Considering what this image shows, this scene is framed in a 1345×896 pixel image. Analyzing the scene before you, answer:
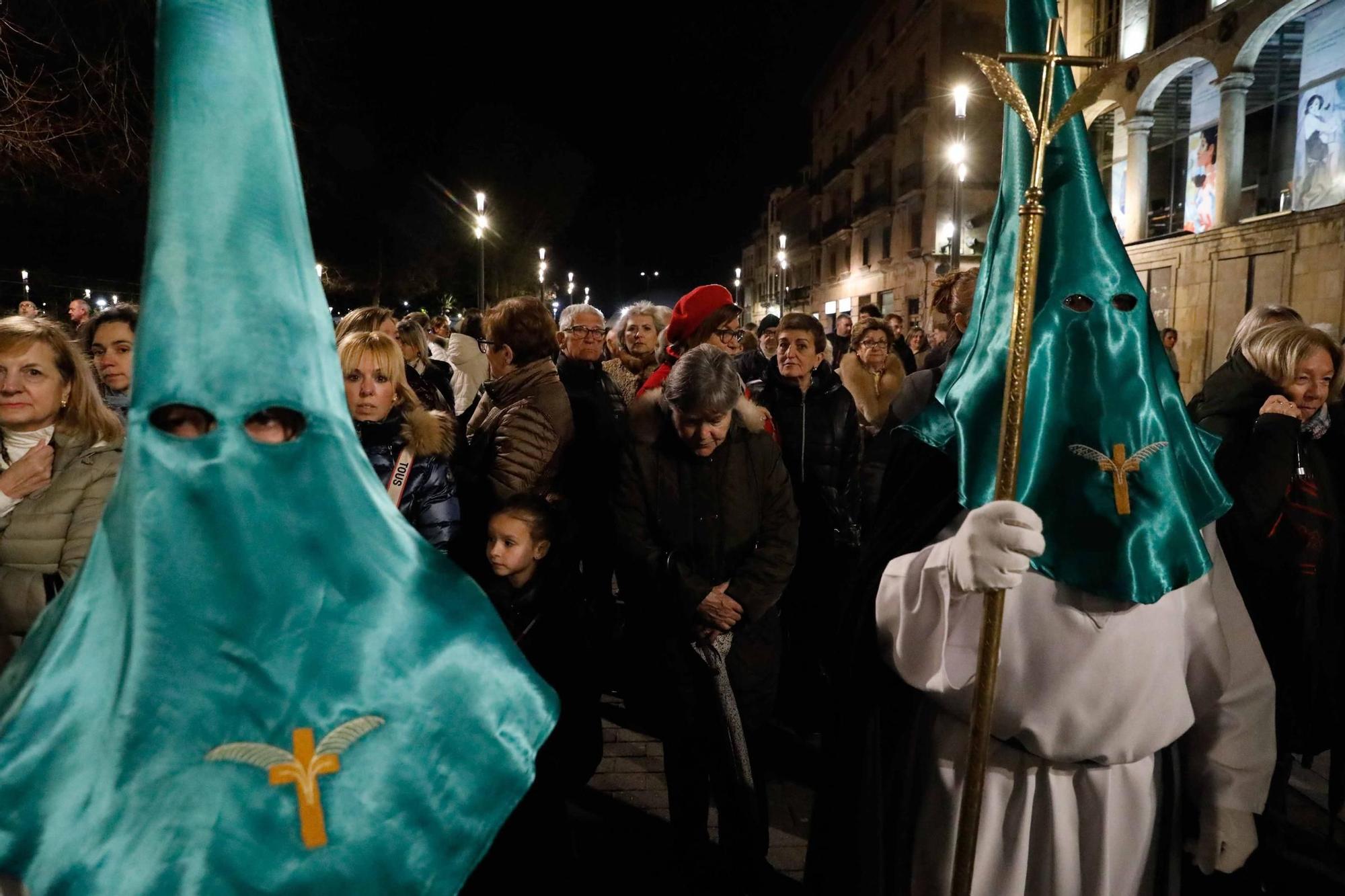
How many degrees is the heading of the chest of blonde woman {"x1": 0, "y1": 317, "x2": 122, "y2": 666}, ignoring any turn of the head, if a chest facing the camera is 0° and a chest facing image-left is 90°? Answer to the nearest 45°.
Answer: approximately 45°

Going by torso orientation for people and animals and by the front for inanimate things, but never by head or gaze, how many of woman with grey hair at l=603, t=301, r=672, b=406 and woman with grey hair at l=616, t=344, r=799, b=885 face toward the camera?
2

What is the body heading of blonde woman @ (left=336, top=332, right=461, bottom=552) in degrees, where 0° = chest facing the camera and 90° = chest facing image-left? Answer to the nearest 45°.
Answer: approximately 45°

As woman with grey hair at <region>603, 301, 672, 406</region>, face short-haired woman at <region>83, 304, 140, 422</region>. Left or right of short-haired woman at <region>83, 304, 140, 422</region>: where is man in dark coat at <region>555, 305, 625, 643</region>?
left

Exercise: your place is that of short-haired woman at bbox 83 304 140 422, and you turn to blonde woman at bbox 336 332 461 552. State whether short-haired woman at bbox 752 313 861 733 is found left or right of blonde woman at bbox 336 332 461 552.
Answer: left

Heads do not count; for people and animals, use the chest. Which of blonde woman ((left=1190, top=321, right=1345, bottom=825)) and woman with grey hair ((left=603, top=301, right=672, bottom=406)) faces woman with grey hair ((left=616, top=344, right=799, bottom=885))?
woman with grey hair ((left=603, top=301, right=672, bottom=406))

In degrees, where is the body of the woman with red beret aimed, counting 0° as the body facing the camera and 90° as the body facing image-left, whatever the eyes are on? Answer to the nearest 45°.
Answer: approximately 315°

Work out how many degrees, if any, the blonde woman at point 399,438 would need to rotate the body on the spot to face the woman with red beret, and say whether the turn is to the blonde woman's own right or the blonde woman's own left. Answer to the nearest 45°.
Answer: approximately 180°

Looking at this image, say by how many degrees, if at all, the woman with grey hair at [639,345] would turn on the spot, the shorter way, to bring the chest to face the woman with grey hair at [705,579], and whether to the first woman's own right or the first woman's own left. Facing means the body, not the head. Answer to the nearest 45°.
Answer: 0° — they already face them

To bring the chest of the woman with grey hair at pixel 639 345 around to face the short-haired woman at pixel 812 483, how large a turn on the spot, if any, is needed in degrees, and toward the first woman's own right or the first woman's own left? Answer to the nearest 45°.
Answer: approximately 45° to the first woman's own left

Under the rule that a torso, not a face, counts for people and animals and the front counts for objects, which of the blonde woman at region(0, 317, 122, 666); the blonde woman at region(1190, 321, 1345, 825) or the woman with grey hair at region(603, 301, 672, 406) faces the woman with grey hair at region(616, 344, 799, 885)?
the woman with grey hair at region(603, 301, 672, 406)
